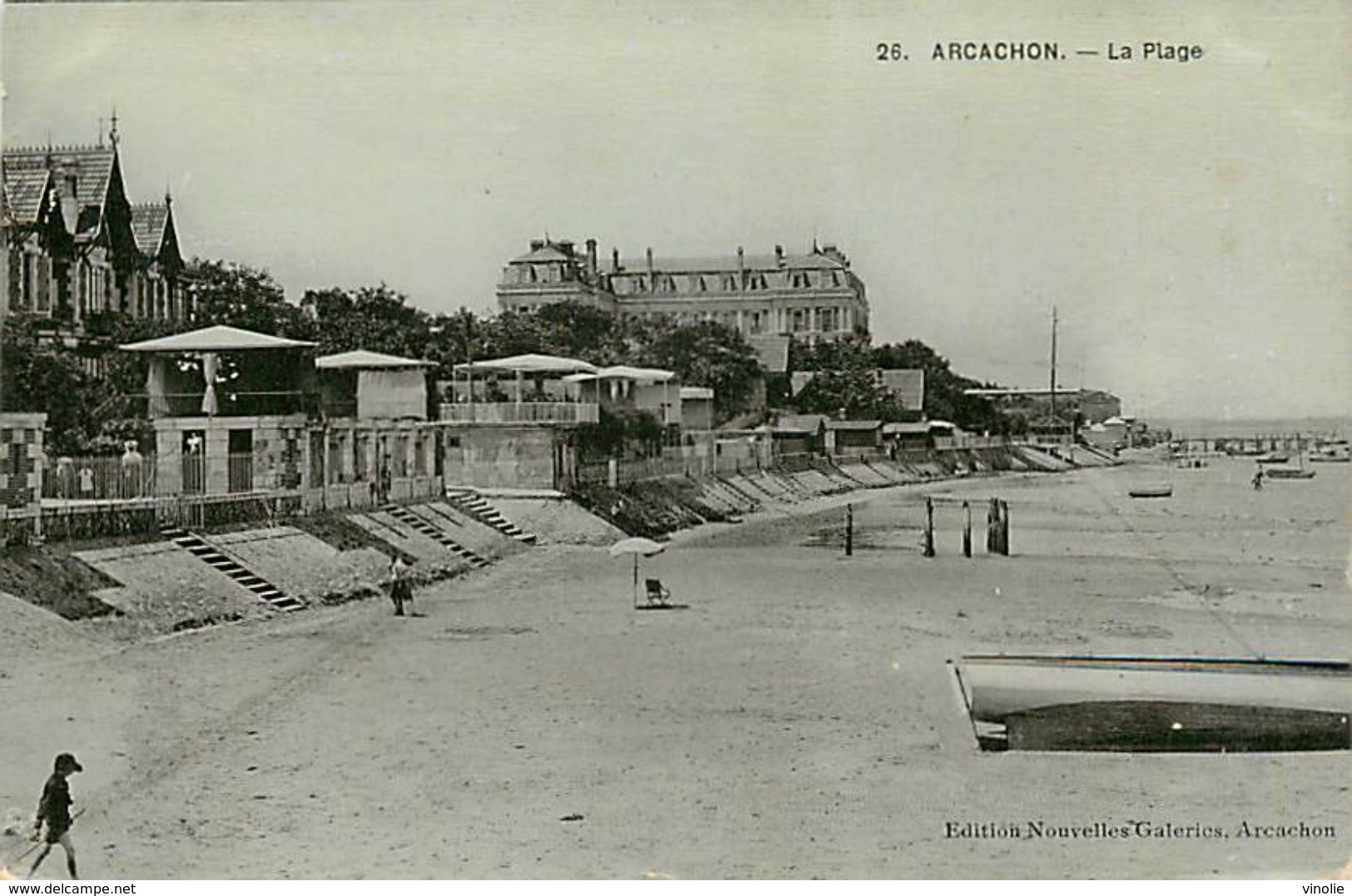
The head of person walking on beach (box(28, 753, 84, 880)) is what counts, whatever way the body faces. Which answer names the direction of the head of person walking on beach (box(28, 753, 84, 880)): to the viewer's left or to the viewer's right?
to the viewer's right

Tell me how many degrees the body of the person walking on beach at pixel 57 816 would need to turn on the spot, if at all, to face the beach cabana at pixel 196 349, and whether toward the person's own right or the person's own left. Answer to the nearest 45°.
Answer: approximately 90° to the person's own left

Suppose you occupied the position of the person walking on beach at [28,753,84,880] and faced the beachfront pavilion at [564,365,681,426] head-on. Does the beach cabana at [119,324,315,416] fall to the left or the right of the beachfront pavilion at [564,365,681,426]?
left

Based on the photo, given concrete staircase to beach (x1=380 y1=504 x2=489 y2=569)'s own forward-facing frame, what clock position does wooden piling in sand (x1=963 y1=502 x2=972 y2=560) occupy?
The wooden piling in sand is roughly at 11 o'clock from the concrete staircase to beach.

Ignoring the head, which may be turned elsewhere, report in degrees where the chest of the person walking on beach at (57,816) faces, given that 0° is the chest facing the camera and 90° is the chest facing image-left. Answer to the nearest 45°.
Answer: approximately 270°

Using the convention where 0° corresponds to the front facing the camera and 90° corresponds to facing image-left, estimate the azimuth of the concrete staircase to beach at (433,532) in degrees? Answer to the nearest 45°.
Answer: approximately 315°
